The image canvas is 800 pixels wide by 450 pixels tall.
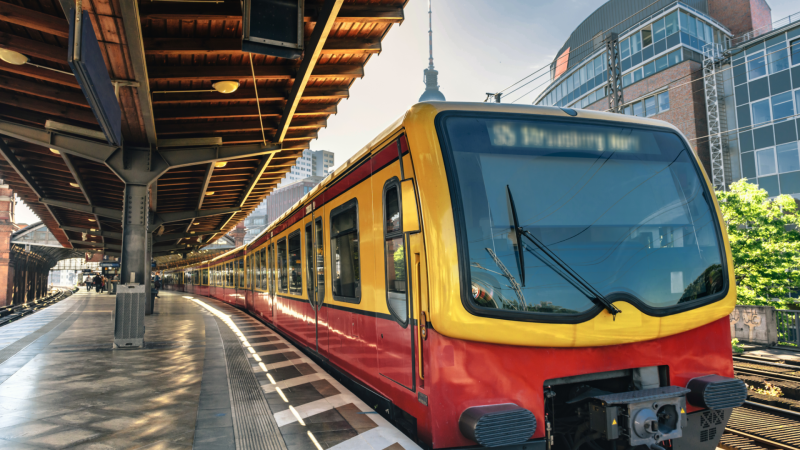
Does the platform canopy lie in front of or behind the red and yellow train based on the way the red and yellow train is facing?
behind

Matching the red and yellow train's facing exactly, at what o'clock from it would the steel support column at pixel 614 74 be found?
The steel support column is roughly at 8 o'clock from the red and yellow train.

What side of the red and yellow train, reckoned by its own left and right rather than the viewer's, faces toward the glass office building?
left

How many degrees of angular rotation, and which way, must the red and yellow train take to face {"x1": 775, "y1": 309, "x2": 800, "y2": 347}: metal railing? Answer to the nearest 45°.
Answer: approximately 90° to its left

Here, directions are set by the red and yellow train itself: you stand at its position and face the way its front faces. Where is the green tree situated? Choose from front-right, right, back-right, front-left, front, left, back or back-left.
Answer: left

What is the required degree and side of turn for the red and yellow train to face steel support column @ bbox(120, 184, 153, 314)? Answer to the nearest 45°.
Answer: approximately 180°

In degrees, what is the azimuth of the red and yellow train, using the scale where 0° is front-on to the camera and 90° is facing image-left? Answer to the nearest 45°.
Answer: approximately 315°
